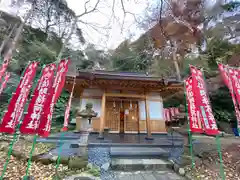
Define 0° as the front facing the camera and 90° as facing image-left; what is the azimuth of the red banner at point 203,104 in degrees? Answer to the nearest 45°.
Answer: approximately 0°

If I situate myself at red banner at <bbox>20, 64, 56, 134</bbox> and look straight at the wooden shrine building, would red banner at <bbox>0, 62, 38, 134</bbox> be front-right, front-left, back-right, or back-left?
back-left

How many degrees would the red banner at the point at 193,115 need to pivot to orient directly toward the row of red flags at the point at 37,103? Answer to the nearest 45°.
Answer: approximately 45° to its right

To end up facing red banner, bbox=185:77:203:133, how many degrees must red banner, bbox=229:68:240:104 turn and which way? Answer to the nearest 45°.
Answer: approximately 45° to its right

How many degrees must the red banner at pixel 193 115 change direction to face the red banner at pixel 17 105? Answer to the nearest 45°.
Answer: approximately 45° to its right

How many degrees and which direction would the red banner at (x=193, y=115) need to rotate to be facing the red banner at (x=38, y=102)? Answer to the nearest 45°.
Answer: approximately 45° to its right
